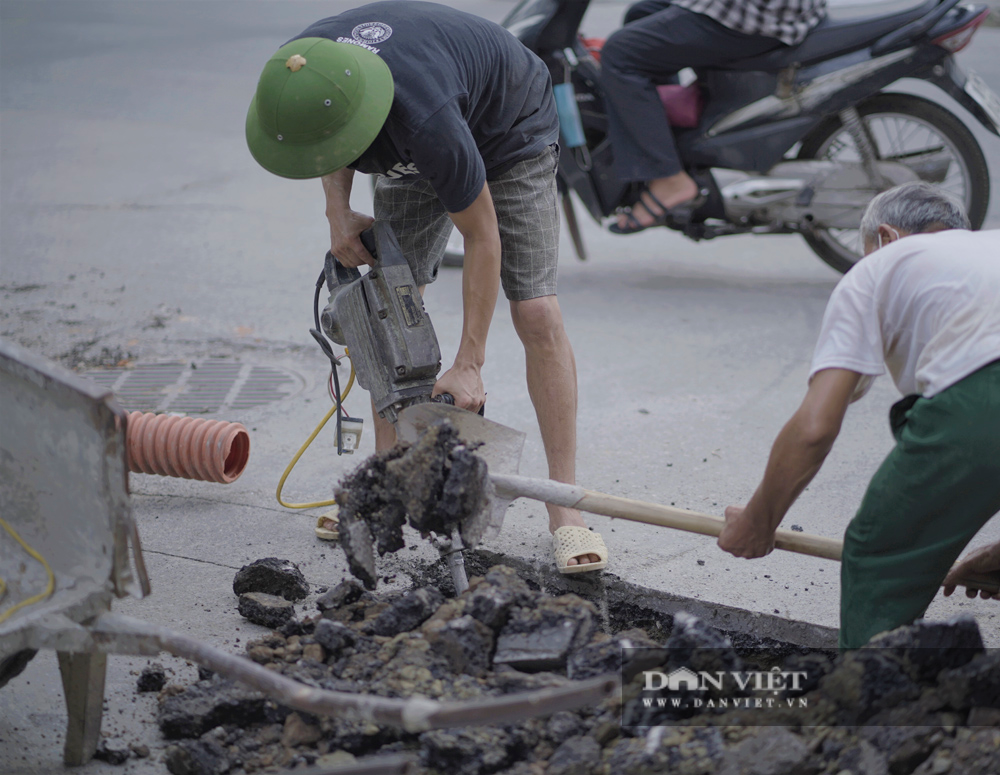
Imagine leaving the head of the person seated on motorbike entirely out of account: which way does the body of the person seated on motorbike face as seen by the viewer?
to the viewer's left

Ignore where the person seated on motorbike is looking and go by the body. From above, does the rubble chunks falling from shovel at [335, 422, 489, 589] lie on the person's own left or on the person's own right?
on the person's own left

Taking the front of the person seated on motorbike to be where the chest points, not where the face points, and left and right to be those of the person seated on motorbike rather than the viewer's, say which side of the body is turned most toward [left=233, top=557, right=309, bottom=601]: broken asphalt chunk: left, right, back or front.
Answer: left

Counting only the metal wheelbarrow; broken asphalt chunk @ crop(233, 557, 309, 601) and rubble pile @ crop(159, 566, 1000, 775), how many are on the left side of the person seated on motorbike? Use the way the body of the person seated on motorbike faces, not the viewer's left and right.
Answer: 3

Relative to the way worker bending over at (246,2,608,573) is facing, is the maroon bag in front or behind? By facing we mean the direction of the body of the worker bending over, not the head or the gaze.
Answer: behind

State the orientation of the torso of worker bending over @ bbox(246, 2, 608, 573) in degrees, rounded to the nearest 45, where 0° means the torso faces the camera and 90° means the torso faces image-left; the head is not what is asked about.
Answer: approximately 45°

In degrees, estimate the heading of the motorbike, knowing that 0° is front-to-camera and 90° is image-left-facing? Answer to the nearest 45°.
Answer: approximately 90°

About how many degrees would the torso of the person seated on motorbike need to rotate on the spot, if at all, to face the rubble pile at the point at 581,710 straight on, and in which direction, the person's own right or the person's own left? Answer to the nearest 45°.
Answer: approximately 90° to the person's own left
